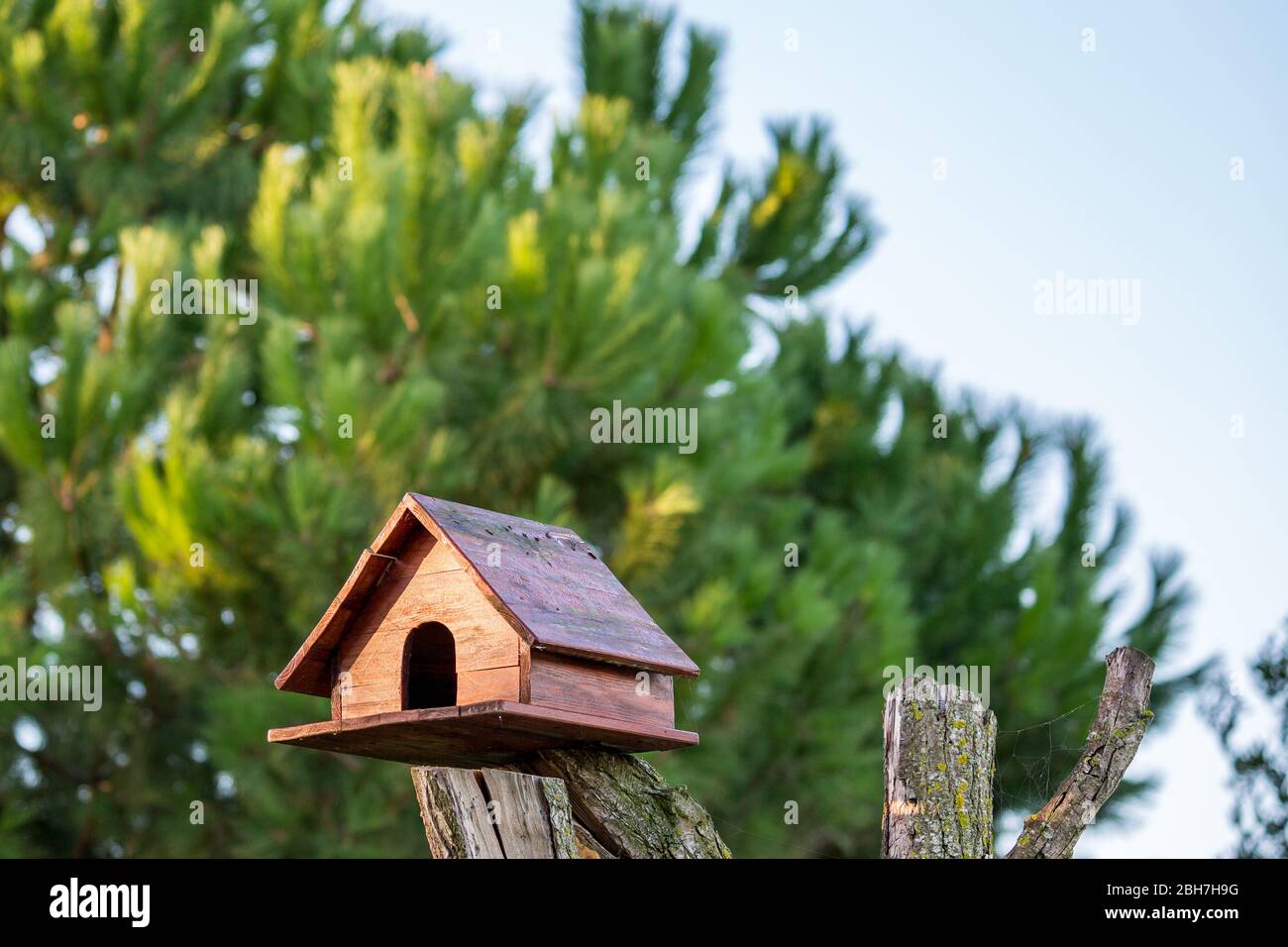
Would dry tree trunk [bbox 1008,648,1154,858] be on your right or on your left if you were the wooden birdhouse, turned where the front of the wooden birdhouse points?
on your left

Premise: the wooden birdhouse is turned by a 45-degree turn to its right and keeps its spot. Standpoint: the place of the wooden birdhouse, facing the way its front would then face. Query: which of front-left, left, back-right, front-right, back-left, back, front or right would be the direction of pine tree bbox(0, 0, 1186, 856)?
right

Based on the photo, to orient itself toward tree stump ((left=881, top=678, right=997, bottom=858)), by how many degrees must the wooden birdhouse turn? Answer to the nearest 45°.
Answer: approximately 90° to its left

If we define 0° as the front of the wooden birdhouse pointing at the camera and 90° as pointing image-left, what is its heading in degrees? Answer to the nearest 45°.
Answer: approximately 45°
